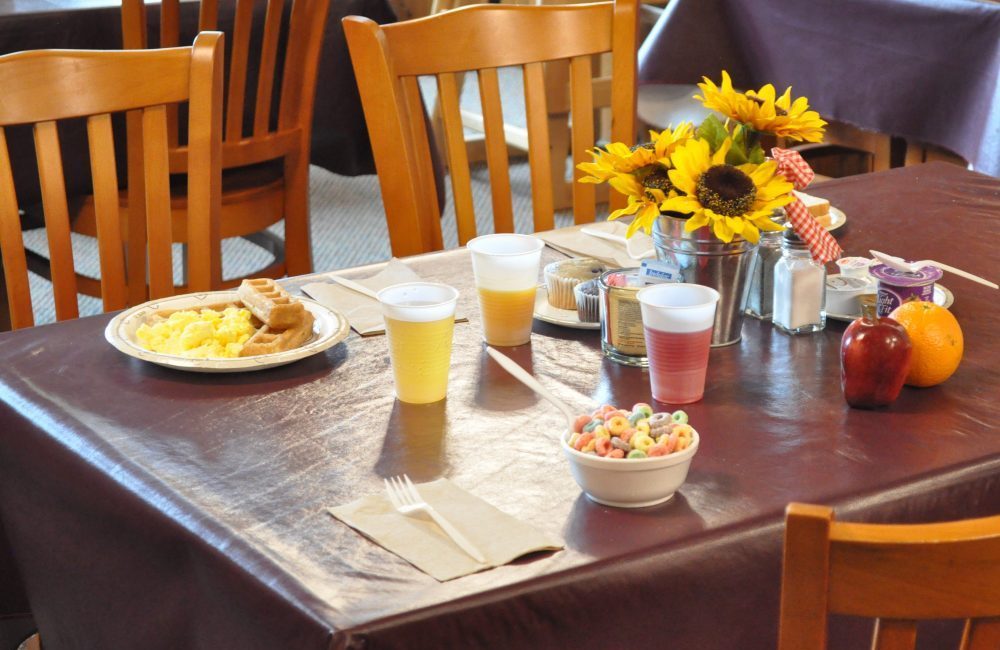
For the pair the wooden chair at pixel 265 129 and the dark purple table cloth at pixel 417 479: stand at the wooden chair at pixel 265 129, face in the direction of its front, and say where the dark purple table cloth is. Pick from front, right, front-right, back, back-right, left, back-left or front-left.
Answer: back-left

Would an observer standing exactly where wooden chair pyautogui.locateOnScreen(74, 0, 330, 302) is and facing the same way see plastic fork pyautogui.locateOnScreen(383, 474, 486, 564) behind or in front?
behind

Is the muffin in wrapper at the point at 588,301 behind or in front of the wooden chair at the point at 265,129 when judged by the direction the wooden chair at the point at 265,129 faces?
behind

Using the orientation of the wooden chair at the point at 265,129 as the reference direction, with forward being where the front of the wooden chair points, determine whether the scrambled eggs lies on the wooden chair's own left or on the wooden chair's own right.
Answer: on the wooden chair's own left

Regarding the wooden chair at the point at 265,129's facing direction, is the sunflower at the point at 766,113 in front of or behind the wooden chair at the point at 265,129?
behind

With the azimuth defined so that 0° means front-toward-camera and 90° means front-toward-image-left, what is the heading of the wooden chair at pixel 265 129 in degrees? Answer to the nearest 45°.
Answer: approximately 135°

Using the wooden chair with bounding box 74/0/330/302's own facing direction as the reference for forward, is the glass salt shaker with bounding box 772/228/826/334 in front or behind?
behind
